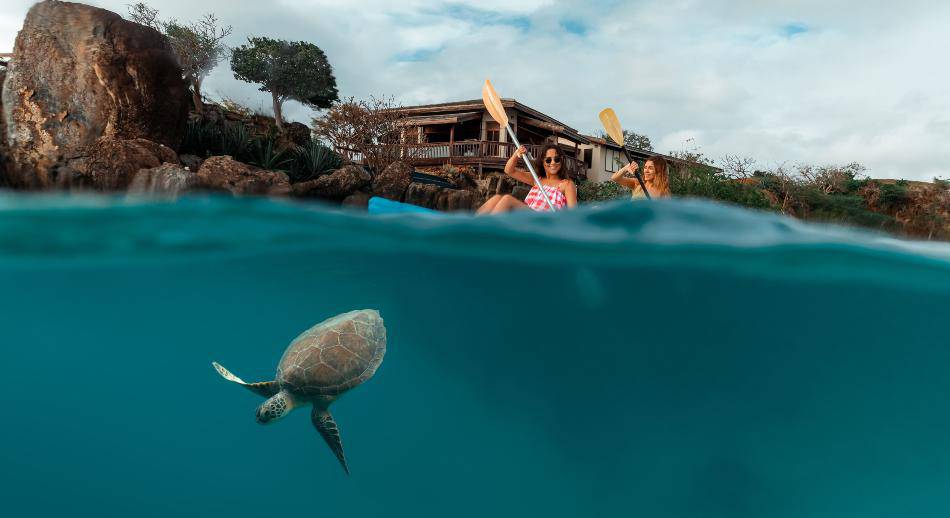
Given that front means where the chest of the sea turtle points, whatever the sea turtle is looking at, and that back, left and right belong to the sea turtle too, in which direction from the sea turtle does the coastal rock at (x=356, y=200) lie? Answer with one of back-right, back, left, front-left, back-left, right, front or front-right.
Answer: back-right

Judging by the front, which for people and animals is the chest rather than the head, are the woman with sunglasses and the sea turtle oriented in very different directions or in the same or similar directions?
same or similar directions

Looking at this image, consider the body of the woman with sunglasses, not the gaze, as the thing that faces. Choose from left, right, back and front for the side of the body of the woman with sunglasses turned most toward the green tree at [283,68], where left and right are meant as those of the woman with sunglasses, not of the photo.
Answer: right

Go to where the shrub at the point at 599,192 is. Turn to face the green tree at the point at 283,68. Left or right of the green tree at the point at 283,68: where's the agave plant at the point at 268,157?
left

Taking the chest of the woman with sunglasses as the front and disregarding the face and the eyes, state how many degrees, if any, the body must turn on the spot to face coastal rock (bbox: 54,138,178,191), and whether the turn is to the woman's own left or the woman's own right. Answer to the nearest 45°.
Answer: approximately 45° to the woman's own right

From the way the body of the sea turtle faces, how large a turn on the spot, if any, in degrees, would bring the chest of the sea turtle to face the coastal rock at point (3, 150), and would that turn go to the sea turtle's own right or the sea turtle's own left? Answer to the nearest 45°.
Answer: approximately 90° to the sea turtle's own right

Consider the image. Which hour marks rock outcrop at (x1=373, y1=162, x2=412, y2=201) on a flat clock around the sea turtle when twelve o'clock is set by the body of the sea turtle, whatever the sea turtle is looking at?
The rock outcrop is roughly at 5 o'clock from the sea turtle.

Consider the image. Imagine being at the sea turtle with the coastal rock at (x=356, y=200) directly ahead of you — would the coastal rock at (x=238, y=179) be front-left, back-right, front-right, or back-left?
front-left

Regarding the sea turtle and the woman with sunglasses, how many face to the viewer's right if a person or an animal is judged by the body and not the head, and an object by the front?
0

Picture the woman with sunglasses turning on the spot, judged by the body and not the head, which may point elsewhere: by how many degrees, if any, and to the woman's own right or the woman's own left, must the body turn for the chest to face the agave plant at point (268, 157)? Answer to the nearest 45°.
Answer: approximately 90° to the woman's own right

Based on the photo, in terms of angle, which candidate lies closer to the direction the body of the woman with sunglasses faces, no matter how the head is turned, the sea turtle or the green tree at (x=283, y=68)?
the sea turtle

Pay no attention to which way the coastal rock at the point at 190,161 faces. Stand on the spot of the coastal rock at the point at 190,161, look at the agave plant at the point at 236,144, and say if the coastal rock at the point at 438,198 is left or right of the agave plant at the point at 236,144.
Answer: right

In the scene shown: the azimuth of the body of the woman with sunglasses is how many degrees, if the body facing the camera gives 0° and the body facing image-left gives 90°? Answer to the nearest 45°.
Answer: approximately 45°

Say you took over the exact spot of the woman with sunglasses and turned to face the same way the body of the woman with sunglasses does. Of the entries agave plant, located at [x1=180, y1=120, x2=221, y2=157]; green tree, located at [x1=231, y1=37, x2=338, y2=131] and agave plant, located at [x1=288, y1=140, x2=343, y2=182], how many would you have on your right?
3

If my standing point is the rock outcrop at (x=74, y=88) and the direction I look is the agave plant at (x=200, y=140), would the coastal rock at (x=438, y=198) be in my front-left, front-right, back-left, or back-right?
front-right

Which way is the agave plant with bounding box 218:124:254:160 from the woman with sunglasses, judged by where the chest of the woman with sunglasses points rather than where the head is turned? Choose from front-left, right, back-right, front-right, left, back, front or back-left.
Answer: right
